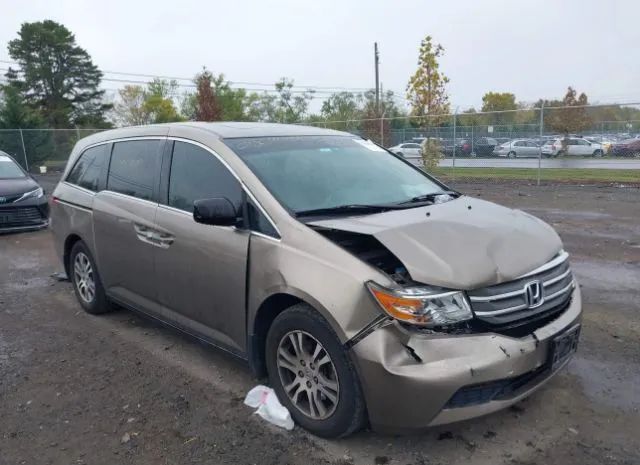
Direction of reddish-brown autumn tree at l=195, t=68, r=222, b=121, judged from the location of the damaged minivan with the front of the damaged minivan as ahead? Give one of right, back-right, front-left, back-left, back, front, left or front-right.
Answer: back-left

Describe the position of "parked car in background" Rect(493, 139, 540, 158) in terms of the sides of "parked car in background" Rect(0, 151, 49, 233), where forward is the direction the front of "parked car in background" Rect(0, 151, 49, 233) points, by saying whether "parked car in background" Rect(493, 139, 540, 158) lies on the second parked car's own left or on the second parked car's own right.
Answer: on the second parked car's own left

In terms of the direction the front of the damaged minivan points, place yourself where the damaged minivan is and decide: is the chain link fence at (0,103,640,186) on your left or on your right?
on your left

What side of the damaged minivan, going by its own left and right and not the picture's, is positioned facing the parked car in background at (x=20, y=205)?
back

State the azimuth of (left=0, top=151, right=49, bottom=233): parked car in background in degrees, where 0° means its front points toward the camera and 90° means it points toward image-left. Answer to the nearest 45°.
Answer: approximately 315°

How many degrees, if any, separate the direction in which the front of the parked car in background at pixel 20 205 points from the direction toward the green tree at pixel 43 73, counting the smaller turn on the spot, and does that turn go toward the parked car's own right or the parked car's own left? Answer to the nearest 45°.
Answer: approximately 135° to the parked car's own left

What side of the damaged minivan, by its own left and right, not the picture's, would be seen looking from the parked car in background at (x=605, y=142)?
left

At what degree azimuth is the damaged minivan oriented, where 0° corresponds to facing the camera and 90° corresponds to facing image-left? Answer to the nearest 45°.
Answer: approximately 315°

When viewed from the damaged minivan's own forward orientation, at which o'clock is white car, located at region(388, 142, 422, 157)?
The white car is roughly at 8 o'clock from the damaged minivan.

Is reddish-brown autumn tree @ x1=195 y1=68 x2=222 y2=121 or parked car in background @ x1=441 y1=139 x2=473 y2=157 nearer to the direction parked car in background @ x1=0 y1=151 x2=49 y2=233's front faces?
the parked car in background
